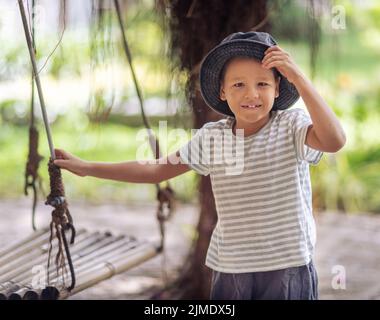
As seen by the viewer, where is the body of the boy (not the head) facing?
toward the camera

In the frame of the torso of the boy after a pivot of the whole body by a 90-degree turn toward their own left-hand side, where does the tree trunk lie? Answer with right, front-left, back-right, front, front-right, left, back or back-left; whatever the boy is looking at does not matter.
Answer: left

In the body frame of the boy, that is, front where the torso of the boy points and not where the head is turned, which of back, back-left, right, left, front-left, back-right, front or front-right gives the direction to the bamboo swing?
back-right
